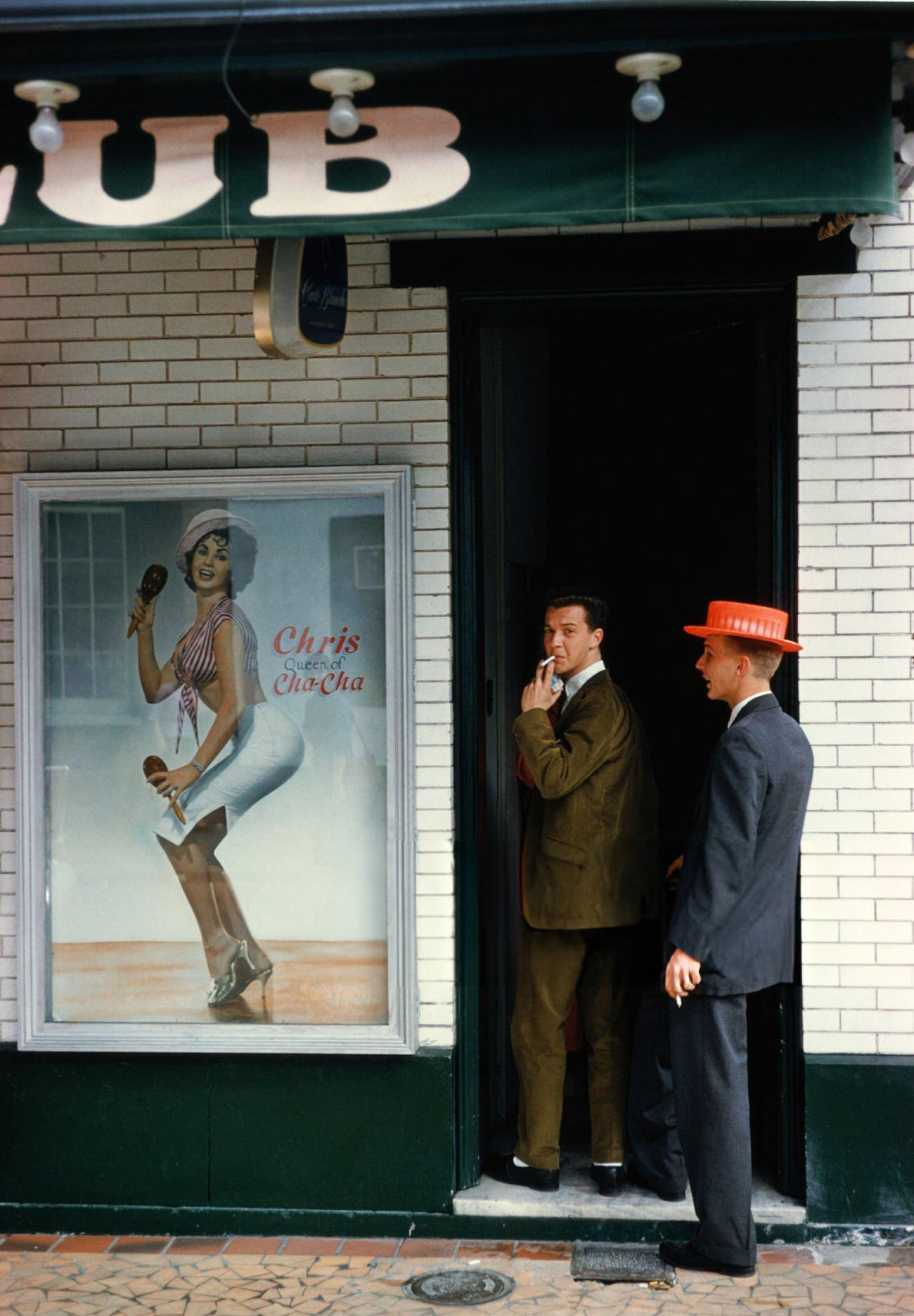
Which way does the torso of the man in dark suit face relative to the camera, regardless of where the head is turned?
to the viewer's left

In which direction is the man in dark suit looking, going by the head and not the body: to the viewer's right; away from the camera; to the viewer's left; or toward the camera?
to the viewer's left

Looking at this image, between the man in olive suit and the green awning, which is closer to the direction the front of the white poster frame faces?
the green awning

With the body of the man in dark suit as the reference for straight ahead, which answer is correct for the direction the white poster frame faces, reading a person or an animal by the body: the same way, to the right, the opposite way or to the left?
to the left

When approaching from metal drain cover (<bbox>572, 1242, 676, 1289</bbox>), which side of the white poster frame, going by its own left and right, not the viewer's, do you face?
left

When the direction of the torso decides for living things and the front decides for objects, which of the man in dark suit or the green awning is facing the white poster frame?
the man in dark suit
